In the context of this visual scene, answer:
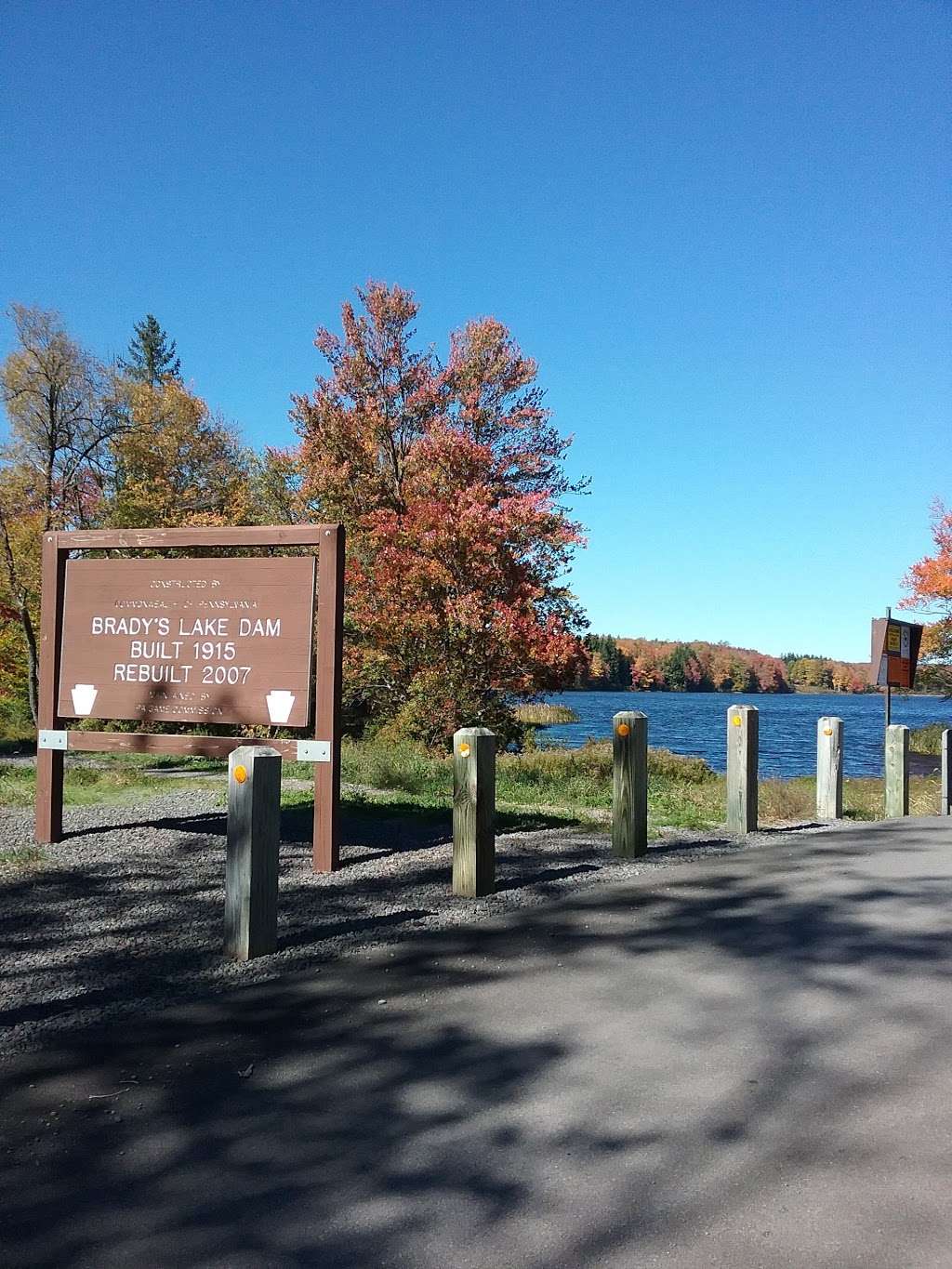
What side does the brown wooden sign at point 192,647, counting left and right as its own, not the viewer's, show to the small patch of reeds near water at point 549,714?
back

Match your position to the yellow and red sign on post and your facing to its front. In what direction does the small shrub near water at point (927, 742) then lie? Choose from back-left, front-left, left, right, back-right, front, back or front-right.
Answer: back-left

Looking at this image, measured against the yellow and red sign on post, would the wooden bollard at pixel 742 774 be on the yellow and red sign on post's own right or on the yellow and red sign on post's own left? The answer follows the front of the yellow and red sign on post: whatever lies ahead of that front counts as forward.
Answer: on the yellow and red sign on post's own right

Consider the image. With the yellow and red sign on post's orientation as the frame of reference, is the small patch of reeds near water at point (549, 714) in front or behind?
behind

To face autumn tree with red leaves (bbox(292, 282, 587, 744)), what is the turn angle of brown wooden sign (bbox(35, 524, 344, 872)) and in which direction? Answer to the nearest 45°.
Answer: approximately 180°

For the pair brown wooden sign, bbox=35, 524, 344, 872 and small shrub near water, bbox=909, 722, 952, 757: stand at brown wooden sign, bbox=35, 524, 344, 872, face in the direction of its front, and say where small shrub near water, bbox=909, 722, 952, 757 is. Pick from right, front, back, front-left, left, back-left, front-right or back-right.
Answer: back

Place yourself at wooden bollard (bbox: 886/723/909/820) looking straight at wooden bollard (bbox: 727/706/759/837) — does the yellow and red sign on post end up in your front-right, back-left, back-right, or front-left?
back-right

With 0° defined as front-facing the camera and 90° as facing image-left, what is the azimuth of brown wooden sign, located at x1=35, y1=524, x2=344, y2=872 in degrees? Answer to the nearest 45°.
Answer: approximately 45°

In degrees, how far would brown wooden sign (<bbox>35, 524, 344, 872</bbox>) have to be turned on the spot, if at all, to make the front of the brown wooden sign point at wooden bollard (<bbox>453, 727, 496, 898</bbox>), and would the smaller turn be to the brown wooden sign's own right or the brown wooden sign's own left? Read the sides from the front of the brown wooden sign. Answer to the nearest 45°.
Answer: approximately 90° to the brown wooden sign's own left
